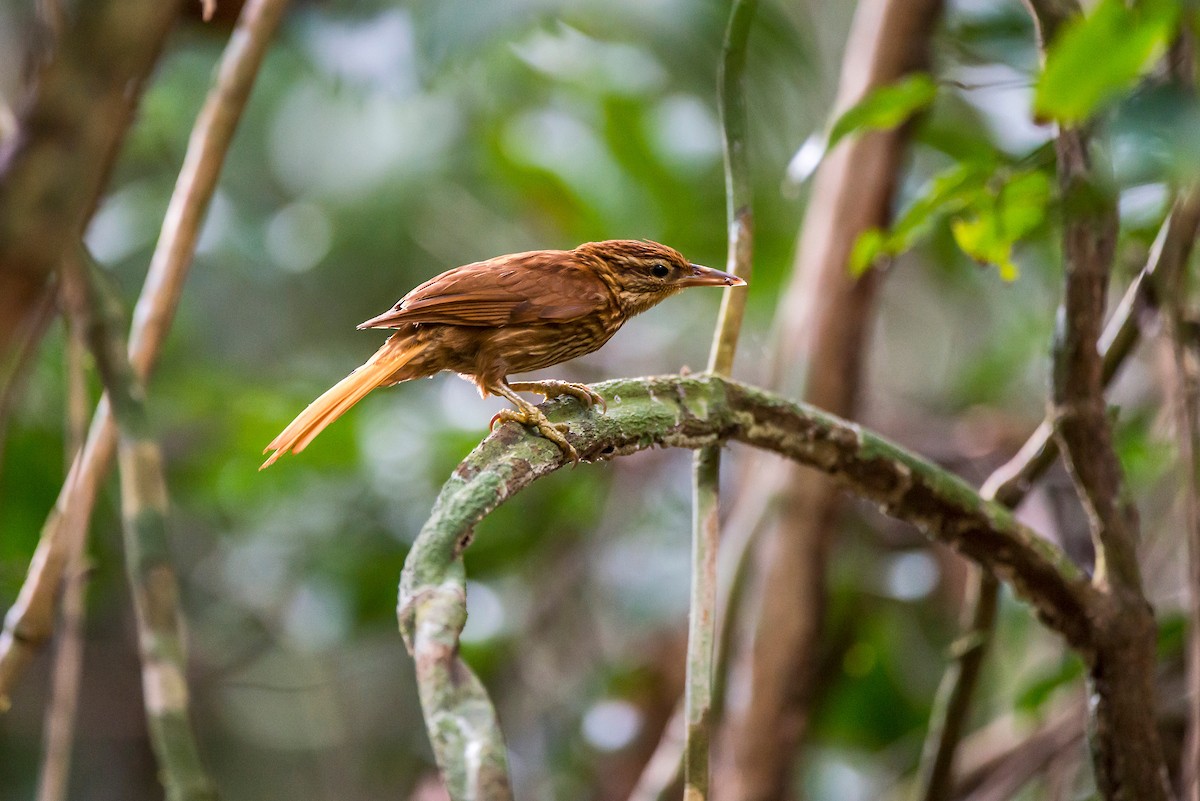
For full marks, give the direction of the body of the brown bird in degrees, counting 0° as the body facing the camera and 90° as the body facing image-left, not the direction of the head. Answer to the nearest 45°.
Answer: approximately 270°

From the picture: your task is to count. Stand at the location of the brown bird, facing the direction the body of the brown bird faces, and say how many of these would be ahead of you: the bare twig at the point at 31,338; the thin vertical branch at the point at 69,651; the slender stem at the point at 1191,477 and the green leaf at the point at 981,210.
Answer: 2

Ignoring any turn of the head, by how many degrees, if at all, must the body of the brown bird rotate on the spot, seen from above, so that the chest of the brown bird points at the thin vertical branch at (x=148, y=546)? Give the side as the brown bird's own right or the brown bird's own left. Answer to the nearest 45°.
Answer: approximately 135° to the brown bird's own right

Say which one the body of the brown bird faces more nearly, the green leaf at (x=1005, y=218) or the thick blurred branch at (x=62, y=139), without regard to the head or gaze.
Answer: the green leaf

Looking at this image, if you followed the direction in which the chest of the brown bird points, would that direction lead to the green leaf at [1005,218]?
yes

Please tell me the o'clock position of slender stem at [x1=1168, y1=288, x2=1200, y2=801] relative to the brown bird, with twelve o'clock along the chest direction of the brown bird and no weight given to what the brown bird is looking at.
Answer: The slender stem is roughly at 12 o'clock from the brown bird.

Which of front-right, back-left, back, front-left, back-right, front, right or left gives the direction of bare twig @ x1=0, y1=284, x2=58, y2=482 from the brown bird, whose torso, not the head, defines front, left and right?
back

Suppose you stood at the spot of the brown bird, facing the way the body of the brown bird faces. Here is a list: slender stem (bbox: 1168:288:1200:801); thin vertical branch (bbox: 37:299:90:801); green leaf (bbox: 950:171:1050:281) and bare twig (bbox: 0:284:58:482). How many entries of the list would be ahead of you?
2
